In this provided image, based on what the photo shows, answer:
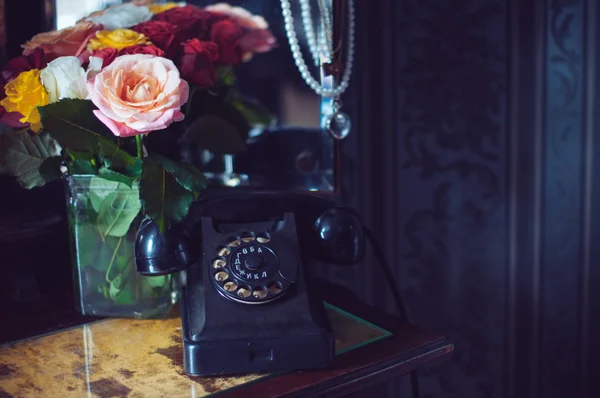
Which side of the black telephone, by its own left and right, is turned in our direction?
front

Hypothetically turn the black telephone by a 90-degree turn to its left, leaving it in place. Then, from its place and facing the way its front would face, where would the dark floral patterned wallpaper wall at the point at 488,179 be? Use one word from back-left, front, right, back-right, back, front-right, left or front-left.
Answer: front-left
